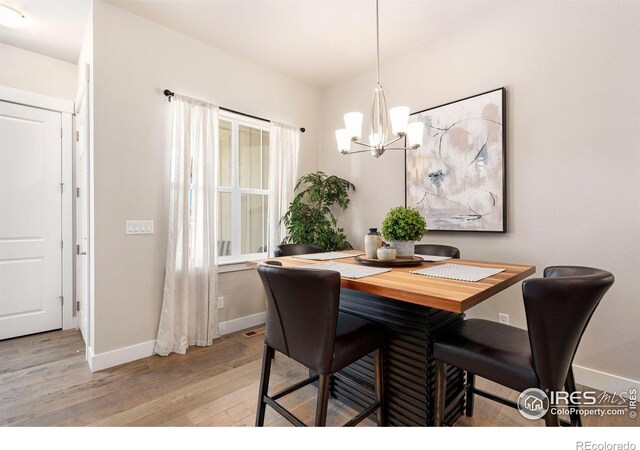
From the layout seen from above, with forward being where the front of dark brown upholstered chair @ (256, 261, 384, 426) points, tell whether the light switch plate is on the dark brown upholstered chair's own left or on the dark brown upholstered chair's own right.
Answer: on the dark brown upholstered chair's own left

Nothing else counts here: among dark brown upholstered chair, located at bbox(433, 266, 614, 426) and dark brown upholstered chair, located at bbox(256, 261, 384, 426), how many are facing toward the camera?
0

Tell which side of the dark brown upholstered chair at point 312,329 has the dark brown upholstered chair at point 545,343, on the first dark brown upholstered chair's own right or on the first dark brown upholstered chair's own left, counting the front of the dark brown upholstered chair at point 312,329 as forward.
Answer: on the first dark brown upholstered chair's own right

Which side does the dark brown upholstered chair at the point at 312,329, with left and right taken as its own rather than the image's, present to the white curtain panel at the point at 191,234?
left

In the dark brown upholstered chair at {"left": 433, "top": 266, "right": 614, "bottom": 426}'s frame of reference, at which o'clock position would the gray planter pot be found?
The gray planter pot is roughly at 12 o'clock from the dark brown upholstered chair.

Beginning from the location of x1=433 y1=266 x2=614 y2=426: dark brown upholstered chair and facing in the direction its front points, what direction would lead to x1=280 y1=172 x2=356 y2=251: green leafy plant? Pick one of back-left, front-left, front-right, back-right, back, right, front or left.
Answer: front

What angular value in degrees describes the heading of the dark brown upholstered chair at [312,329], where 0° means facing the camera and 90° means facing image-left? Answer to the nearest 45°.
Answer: approximately 225°

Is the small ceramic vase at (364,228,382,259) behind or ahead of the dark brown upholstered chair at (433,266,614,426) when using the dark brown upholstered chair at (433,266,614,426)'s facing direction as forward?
ahead

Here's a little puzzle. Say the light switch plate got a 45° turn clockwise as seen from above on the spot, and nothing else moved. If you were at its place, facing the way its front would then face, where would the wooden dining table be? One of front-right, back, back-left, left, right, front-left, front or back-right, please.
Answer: left

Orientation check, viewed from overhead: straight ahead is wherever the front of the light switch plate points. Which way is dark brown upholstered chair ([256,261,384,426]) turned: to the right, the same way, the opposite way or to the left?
to the left

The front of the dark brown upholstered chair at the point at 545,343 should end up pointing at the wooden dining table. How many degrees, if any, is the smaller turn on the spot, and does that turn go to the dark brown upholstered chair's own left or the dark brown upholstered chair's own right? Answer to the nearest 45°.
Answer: approximately 45° to the dark brown upholstered chair's own left

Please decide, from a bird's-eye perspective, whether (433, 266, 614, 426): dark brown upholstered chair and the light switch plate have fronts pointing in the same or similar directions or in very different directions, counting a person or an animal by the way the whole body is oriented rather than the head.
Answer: very different directions

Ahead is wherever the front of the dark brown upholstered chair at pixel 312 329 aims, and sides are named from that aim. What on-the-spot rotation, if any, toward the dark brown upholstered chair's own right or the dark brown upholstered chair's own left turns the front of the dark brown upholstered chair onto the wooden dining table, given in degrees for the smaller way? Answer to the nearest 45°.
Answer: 0° — it already faces it

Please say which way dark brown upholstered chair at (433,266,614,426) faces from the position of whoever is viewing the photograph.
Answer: facing away from the viewer and to the left of the viewer

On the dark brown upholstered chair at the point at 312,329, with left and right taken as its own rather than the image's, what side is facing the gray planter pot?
front

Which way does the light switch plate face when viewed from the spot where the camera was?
facing the viewer

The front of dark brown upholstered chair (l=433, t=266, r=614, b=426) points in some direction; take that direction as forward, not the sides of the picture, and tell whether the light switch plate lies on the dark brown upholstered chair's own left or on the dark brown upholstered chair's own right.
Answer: on the dark brown upholstered chair's own left
